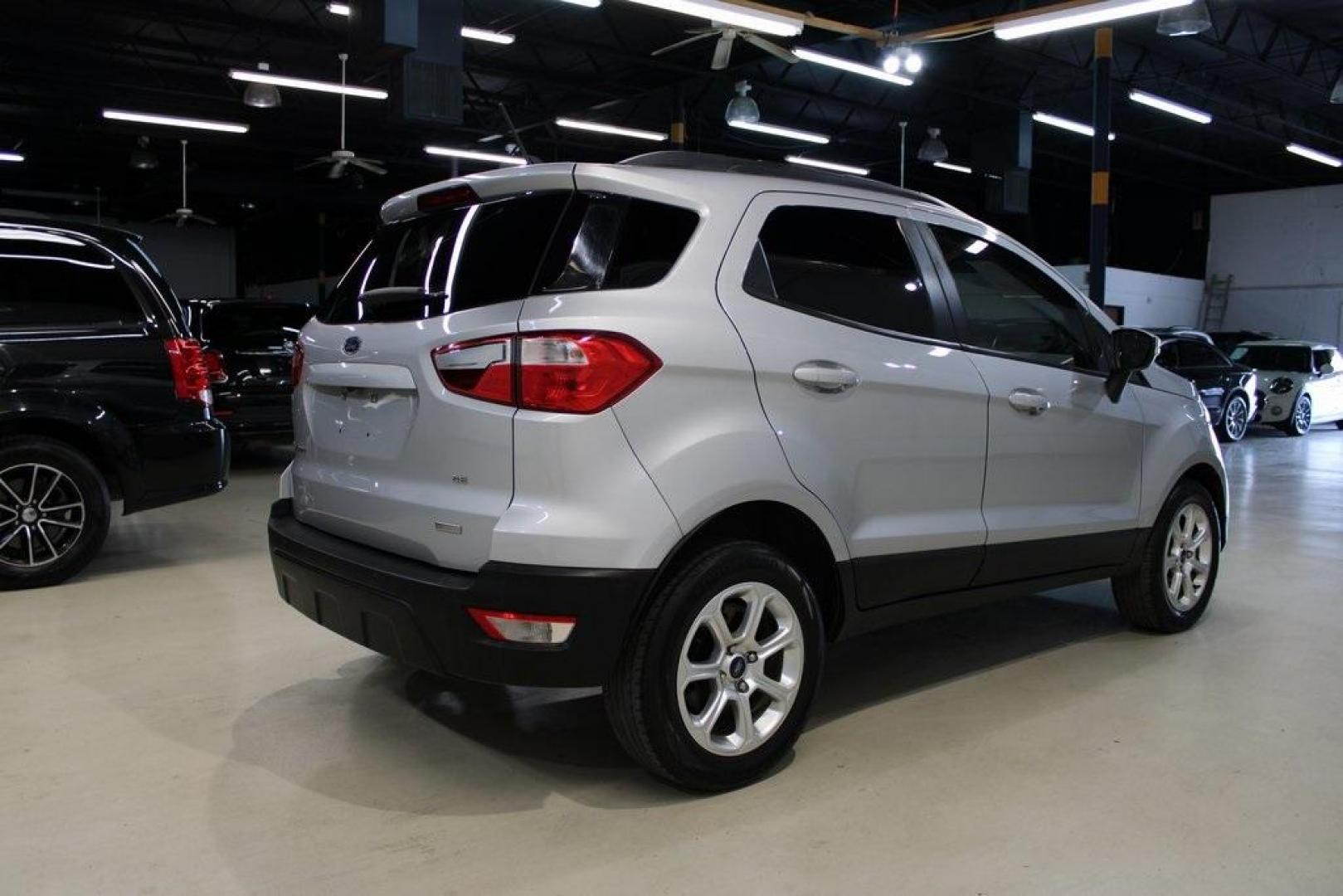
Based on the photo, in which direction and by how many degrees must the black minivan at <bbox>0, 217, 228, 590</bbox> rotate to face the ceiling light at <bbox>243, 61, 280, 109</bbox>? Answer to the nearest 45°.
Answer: approximately 90° to its right

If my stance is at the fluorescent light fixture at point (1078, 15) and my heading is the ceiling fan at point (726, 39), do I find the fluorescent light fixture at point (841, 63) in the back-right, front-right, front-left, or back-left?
front-right

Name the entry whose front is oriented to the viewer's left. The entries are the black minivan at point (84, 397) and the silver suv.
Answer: the black minivan

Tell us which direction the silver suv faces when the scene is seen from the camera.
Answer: facing away from the viewer and to the right of the viewer

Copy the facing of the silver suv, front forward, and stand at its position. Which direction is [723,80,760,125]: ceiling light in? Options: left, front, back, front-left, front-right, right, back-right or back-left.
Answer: front-left

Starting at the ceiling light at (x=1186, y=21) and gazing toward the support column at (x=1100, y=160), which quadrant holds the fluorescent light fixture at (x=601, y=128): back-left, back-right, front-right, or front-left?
front-left

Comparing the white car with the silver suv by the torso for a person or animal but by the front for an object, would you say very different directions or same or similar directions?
very different directions

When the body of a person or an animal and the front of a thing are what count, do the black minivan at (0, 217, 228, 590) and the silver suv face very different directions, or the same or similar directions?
very different directions

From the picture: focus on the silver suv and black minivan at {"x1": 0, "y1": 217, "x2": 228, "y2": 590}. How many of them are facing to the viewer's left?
1

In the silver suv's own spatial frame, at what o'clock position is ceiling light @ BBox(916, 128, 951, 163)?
The ceiling light is roughly at 11 o'clock from the silver suv.

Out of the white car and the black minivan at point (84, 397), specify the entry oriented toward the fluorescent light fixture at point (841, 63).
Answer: the white car

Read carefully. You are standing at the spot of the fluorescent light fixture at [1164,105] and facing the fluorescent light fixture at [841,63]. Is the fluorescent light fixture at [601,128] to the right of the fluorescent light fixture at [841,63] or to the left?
right

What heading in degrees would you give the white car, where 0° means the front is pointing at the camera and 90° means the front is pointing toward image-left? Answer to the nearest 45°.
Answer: approximately 45°

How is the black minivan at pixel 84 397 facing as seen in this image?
to the viewer's left

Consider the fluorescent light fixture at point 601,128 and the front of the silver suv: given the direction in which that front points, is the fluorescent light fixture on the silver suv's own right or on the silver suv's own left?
on the silver suv's own left
